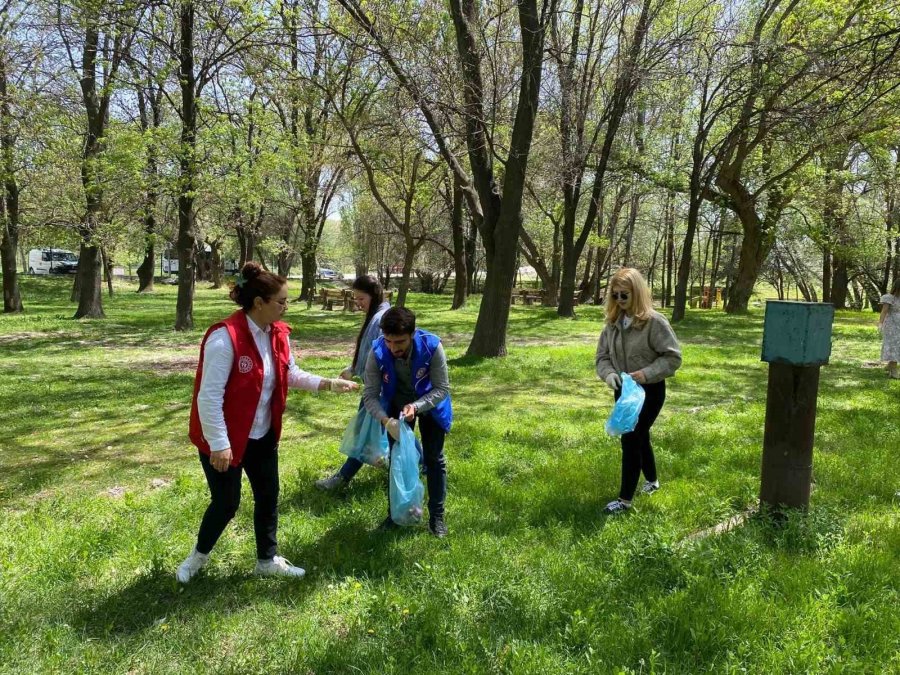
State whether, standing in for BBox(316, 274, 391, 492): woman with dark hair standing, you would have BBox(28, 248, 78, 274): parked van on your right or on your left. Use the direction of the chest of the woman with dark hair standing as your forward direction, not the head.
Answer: on your right

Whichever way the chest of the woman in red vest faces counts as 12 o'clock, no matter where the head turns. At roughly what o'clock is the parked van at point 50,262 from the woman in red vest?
The parked van is roughly at 7 o'clock from the woman in red vest.

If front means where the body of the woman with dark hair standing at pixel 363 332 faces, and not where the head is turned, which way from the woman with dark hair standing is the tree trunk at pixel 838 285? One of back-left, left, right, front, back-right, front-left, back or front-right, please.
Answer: back-right

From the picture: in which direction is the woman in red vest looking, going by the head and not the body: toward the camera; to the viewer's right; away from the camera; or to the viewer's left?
to the viewer's right

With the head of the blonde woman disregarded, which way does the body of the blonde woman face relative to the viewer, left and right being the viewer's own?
facing the viewer and to the left of the viewer

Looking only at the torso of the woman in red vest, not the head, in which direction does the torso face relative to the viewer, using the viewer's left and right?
facing the viewer and to the right of the viewer

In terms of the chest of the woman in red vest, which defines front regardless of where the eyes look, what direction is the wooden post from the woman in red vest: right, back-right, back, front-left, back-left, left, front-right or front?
front-left

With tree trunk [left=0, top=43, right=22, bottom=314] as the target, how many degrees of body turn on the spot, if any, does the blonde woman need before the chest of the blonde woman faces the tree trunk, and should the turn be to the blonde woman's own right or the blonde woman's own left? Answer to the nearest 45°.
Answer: approximately 90° to the blonde woman's own right

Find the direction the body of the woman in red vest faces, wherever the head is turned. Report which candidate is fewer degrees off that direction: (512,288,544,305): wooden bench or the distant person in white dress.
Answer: the distant person in white dress

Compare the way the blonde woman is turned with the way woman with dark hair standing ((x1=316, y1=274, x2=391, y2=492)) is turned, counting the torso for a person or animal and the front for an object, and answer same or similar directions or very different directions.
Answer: same or similar directions

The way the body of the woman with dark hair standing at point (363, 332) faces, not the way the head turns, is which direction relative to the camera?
to the viewer's left
